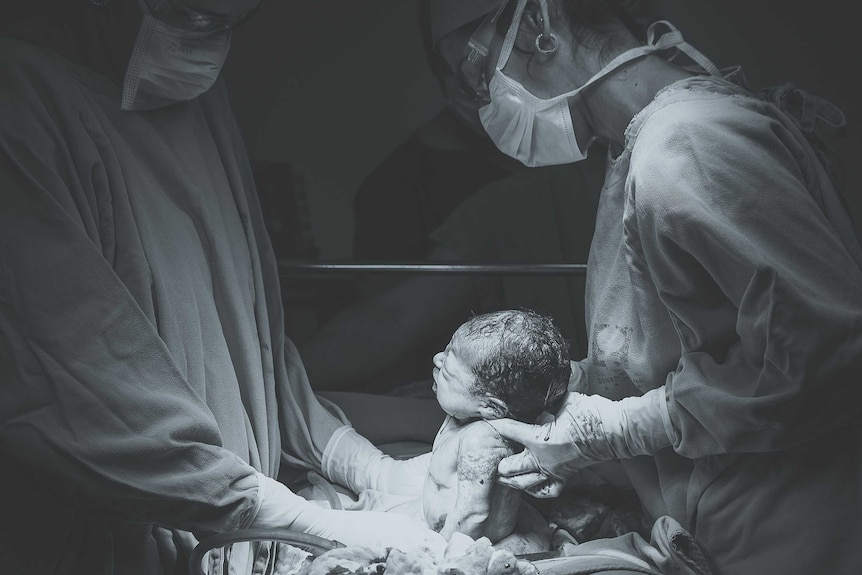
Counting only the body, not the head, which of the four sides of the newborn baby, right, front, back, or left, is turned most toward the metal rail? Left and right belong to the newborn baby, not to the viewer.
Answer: right

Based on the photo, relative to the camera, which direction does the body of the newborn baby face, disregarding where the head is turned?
to the viewer's left

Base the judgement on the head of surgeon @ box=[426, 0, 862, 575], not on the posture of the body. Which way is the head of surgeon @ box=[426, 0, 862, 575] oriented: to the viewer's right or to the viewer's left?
to the viewer's left

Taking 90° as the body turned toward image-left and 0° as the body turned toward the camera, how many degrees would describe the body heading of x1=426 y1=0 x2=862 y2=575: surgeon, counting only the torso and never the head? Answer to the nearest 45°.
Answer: approximately 90°

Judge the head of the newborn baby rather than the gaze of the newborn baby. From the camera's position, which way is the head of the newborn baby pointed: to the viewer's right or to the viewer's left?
to the viewer's left

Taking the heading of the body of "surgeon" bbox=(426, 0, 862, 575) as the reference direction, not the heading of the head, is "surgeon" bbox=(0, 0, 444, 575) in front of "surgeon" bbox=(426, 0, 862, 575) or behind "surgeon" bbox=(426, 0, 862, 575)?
in front

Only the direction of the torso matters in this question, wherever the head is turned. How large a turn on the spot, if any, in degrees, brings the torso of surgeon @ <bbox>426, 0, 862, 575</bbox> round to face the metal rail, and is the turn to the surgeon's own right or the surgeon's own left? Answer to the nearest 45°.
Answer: approximately 45° to the surgeon's own right
